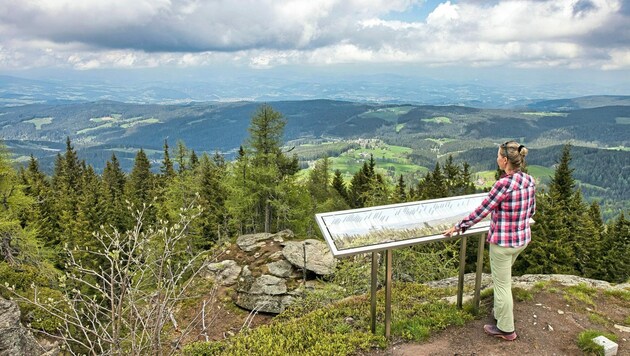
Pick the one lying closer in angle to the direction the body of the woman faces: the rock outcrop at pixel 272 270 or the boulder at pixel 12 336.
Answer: the rock outcrop

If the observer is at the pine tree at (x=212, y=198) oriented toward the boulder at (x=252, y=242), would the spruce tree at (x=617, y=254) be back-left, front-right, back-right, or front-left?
front-left

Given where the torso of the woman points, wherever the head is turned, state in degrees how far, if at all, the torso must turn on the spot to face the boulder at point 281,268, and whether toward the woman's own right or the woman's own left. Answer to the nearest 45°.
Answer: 0° — they already face it

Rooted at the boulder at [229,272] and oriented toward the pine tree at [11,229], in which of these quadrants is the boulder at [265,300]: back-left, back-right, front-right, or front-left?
back-left

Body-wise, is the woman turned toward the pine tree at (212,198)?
yes

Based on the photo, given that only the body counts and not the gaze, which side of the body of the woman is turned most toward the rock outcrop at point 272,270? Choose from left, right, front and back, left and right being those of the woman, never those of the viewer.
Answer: front

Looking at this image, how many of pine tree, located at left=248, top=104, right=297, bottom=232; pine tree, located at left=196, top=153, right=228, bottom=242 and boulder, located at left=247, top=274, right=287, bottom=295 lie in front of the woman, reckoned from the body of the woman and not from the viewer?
3

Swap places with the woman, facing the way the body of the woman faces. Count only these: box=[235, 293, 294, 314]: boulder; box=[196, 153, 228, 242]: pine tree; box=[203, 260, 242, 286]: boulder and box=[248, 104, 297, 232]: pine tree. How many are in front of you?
4

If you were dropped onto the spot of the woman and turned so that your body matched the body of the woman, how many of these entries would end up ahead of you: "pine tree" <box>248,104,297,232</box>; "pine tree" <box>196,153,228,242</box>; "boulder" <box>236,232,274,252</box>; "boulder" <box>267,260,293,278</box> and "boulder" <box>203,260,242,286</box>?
5

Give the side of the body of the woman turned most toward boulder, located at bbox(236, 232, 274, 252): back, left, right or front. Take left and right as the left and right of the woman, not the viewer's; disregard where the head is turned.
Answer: front

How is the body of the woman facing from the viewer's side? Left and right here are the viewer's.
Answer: facing away from the viewer and to the left of the viewer

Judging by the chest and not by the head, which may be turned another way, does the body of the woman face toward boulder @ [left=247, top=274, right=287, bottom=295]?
yes

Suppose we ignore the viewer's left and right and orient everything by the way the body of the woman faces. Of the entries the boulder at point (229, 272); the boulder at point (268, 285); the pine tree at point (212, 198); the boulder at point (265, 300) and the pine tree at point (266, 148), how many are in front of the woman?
5

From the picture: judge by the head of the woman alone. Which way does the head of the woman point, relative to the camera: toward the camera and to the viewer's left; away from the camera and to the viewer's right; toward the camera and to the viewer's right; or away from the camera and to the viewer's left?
away from the camera and to the viewer's left

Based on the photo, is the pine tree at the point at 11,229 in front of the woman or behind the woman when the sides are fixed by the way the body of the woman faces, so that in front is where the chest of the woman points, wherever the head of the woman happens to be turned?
in front

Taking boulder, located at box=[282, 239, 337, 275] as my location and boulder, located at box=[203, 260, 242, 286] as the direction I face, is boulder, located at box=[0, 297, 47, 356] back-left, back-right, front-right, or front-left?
front-left

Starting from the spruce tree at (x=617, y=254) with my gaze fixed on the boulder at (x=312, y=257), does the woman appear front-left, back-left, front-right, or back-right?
front-left
